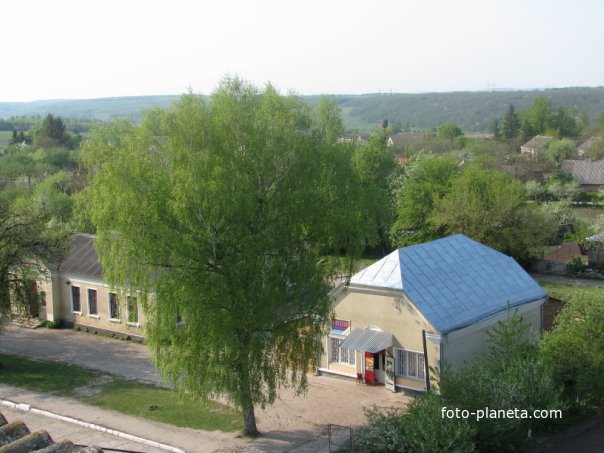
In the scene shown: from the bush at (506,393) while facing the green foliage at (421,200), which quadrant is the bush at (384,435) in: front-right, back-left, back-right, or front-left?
back-left

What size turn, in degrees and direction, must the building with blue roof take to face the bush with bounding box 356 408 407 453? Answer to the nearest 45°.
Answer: approximately 45° to its left

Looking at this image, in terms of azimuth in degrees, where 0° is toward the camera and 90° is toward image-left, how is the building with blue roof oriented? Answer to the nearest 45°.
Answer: approximately 45°

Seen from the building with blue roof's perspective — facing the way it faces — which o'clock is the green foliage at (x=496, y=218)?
The green foliage is roughly at 5 o'clock from the building with blue roof.

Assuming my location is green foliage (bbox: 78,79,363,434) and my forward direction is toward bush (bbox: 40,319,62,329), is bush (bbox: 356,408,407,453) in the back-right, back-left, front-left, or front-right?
back-right

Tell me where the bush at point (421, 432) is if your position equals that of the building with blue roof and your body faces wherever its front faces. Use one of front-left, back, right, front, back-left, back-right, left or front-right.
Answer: front-left

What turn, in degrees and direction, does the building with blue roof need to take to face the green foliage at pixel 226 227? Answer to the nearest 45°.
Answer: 0° — it already faces it

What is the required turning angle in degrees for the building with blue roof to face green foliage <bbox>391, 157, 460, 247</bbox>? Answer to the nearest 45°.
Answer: approximately 135° to its right

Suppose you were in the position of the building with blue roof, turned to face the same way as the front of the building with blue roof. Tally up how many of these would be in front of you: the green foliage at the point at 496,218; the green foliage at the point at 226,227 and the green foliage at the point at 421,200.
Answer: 1

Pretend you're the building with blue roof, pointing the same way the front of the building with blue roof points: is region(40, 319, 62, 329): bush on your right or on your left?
on your right
